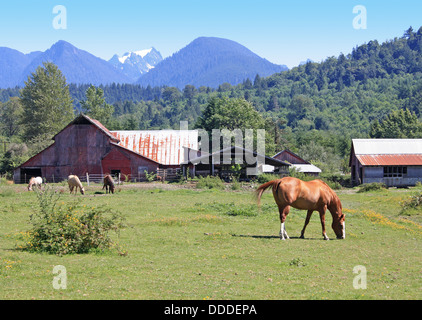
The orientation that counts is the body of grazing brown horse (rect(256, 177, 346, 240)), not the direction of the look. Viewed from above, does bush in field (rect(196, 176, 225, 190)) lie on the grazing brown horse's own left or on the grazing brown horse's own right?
on the grazing brown horse's own left

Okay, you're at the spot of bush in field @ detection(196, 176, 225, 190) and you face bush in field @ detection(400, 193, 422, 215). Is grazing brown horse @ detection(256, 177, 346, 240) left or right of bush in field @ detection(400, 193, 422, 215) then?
right

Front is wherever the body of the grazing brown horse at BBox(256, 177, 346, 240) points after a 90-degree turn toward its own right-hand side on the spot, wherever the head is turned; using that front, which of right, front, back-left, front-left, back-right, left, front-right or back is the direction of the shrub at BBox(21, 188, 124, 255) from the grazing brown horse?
front-right

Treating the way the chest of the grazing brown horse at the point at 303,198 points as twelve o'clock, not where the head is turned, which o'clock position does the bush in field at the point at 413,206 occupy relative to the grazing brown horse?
The bush in field is roughly at 10 o'clock from the grazing brown horse.

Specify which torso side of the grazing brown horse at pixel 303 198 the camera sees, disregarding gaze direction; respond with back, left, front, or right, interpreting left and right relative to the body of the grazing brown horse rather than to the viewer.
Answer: right
